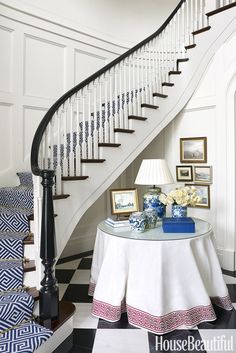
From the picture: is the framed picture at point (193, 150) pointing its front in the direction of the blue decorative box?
yes

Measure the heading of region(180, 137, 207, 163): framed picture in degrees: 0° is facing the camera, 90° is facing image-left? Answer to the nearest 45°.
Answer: approximately 0°

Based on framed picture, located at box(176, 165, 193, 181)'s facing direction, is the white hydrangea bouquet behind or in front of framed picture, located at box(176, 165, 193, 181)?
in front

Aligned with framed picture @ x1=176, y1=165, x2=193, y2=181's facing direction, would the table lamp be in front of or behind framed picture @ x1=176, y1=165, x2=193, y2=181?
in front

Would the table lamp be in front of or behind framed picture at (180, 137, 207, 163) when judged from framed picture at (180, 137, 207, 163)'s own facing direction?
in front

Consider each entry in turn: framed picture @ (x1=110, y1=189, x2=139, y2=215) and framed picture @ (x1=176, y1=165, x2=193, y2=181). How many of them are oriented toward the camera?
2

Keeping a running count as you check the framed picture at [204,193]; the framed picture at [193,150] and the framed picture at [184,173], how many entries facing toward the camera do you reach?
3

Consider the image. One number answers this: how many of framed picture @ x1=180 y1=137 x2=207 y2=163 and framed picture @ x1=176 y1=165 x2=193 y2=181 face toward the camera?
2

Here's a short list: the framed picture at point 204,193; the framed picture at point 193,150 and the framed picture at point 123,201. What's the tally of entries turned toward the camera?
3

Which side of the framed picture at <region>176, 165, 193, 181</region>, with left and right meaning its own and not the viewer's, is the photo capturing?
front

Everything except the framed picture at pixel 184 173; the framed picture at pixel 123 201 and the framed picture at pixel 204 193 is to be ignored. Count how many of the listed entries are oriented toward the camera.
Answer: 3
